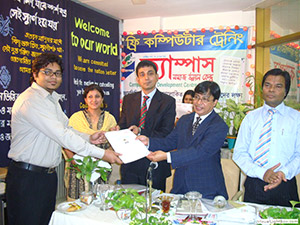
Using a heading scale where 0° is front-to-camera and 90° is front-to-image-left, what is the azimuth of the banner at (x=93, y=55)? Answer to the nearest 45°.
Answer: approximately 315°

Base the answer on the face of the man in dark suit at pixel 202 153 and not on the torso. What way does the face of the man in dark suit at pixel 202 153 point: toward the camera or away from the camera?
toward the camera

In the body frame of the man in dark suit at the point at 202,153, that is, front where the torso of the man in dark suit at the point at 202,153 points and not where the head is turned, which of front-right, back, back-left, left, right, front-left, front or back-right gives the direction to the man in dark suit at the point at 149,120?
right

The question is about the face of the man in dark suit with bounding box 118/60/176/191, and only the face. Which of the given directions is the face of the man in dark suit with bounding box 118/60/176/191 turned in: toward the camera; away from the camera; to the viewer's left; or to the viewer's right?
toward the camera

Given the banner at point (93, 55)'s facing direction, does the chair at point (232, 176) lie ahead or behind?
ahead

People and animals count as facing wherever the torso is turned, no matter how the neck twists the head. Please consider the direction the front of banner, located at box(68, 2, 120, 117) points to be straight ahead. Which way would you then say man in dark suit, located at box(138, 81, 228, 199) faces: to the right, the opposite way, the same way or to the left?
to the right

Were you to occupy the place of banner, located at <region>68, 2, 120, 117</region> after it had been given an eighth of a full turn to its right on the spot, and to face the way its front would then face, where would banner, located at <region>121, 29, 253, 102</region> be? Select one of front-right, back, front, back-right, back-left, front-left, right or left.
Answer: left

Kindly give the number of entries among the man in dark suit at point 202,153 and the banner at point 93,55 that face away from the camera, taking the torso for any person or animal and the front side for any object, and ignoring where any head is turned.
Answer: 0

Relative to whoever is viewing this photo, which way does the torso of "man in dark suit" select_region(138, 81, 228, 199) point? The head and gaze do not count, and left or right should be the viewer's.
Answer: facing the viewer and to the left of the viewer
